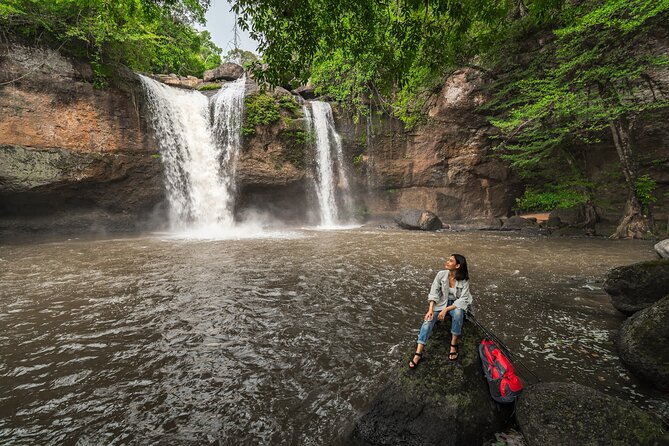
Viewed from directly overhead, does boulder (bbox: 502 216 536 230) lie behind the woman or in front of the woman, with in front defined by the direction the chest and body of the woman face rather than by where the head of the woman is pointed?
behind

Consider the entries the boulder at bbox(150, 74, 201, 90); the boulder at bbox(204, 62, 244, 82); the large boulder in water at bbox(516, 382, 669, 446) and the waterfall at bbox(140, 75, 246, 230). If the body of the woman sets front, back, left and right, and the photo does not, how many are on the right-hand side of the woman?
3

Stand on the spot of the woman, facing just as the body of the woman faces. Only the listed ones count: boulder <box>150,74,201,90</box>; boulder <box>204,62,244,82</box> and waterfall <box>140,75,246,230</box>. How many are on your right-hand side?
3

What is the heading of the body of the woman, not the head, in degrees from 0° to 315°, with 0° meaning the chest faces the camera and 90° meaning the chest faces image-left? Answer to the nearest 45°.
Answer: approximately 45°

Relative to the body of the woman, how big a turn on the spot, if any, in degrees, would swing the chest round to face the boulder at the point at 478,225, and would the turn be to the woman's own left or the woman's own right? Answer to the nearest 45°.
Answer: approximately 135° to the woman's own right

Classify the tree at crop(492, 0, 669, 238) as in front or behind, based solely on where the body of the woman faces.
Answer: behind

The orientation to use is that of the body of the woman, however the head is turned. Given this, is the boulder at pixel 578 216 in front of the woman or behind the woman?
behind
